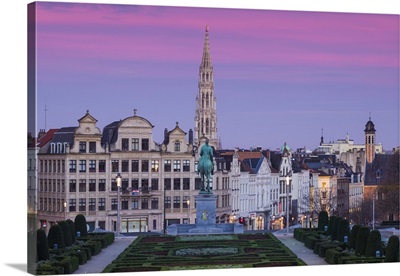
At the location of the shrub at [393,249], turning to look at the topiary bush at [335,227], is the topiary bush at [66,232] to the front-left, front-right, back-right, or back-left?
front-left

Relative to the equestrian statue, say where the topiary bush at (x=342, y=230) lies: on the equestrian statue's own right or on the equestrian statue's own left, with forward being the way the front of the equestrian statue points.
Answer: on the equestrian statue's own right

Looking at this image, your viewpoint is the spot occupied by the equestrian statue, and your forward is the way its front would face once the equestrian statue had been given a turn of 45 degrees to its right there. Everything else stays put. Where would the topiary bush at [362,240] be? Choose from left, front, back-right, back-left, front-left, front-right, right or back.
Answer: right

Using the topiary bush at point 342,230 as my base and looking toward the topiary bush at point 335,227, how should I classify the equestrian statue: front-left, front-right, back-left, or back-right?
front-left
